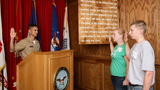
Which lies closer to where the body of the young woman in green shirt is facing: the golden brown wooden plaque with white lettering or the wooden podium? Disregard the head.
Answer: the wooden podium

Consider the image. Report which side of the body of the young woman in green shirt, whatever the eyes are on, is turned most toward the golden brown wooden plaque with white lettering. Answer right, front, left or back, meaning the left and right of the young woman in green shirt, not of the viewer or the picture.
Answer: right

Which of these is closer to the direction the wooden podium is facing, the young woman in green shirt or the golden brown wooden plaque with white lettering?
the young woman in green shirt

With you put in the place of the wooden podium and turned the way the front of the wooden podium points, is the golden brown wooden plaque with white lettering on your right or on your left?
on your left

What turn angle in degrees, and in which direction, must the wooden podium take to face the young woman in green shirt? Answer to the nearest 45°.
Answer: approximately 45° to its left

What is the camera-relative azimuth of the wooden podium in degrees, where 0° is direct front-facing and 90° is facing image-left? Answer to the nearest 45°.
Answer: approximately 315°

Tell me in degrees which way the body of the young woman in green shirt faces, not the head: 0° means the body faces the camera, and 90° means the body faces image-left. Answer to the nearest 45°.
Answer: approximately 45°
